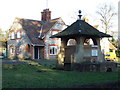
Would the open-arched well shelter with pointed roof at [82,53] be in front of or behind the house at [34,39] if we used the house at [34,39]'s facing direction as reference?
in front

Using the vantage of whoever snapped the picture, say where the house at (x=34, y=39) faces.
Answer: facing the viewer
